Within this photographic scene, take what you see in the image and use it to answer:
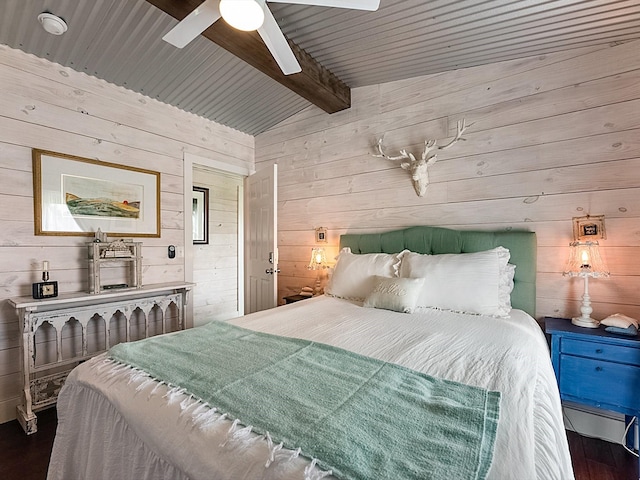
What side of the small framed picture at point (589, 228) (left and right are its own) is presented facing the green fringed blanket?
front

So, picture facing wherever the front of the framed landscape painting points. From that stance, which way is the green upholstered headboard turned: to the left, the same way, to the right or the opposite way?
to the right

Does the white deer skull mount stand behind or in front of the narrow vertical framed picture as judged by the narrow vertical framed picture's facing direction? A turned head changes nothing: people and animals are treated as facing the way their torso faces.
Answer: in front

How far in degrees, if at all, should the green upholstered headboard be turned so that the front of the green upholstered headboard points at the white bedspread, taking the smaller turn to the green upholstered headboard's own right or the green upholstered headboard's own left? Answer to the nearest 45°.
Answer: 0° — it already faces it

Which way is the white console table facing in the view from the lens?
facing the viewer and to the right of the viewer

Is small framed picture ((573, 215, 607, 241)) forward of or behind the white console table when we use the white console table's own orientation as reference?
forward

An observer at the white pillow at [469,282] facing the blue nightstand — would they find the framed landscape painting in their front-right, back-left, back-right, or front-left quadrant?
back-right

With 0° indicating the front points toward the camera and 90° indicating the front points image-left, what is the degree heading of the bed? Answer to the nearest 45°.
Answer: approximately 45°

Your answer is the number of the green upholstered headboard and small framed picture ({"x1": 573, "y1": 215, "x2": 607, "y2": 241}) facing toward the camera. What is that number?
2

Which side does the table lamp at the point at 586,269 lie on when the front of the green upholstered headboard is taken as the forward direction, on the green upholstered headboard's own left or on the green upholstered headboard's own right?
on the green upholstered headboard's own left

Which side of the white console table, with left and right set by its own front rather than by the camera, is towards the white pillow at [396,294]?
front
